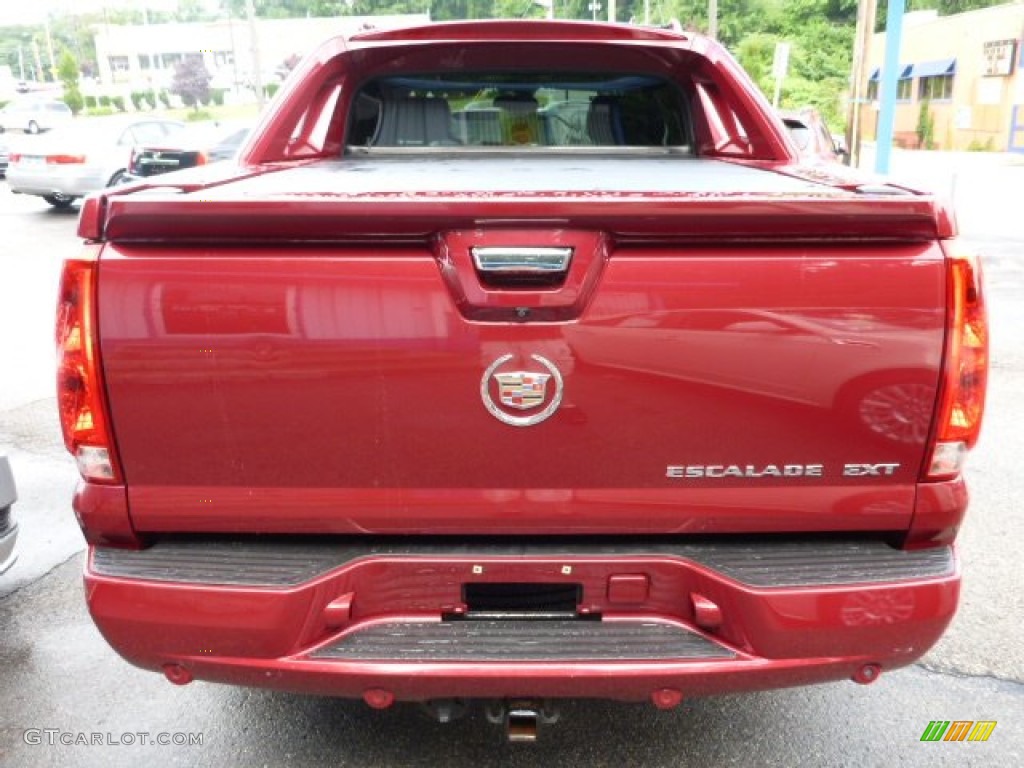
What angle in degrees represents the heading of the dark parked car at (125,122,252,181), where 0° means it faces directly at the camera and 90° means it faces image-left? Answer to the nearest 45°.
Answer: approximately 225°

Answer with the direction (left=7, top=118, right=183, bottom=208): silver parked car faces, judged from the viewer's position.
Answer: facing away from the viewer and to the right of the viewer

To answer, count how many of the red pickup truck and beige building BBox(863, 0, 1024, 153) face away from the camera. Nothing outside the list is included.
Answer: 1

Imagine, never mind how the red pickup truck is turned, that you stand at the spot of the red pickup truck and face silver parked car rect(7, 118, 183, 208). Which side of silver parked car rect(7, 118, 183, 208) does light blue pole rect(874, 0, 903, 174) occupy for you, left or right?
right

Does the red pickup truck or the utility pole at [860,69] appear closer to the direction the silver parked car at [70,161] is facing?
the utility pole

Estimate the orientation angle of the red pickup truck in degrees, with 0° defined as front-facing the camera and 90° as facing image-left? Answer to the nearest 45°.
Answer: approximately 180°

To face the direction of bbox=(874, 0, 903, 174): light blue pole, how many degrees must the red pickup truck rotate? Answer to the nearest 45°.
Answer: approximately 45° to its right

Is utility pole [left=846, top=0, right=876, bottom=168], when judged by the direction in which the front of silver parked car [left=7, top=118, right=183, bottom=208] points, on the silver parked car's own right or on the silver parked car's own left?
on the silver parked car's own right

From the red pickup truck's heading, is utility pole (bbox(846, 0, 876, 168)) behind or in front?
in front

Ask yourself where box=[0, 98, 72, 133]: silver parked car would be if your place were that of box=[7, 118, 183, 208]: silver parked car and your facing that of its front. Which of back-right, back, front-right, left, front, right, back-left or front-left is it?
front-left

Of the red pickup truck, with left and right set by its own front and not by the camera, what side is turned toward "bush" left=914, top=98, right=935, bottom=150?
front

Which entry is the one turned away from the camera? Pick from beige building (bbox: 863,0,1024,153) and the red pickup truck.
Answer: the red pickup truck

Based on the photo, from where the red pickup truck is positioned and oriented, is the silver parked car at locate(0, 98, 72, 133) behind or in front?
in front
